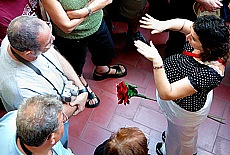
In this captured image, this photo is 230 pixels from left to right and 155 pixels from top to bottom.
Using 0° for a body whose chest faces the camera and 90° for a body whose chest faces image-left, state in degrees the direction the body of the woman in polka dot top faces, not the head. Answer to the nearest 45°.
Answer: approximately 90°
